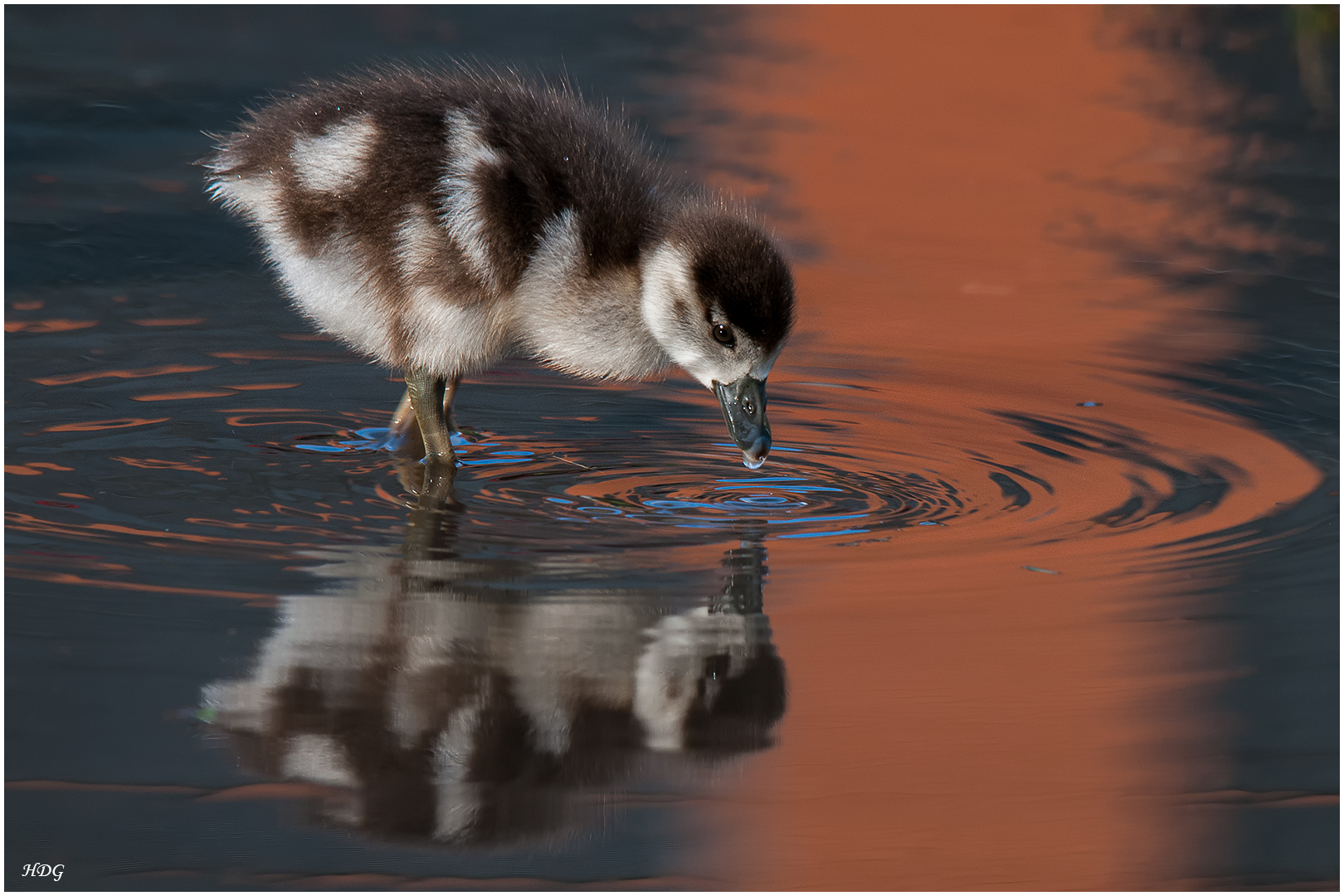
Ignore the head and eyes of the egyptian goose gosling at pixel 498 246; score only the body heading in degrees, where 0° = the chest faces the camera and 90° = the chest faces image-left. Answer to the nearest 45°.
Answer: approximately 270°
